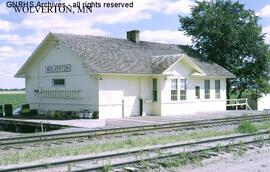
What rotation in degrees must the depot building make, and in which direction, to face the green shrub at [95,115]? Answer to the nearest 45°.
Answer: approximately 45° to its right

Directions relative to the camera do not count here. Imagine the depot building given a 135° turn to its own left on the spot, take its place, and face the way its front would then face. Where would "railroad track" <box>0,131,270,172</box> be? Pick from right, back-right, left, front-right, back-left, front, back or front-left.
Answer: back

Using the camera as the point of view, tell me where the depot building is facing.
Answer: facing the viewer and to the right of the viewer

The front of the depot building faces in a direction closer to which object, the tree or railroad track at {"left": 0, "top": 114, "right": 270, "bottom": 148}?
the railroad track

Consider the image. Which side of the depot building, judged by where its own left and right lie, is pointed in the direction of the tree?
left

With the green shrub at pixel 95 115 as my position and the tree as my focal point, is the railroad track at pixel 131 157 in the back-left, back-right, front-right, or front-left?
back-right
